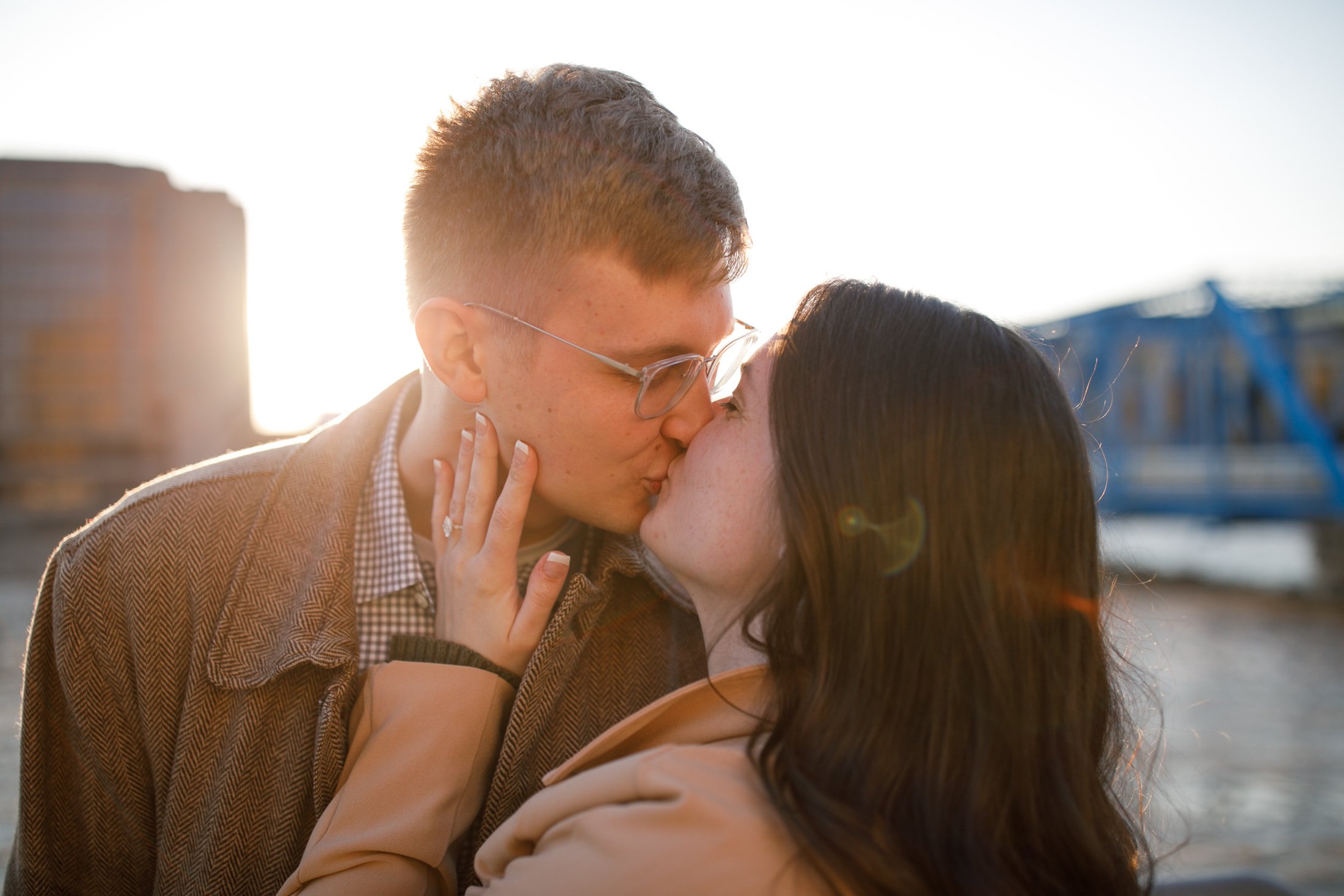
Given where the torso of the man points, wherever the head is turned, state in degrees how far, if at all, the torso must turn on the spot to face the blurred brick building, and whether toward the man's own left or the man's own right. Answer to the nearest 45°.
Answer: approximately 135° to the man's own left

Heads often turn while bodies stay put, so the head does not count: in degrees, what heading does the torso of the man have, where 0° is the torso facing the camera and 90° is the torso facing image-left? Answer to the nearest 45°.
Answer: approximately 315°

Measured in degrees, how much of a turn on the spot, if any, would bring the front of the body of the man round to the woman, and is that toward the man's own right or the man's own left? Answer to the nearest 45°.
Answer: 0° — they already face them

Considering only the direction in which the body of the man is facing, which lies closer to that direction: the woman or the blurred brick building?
the woman

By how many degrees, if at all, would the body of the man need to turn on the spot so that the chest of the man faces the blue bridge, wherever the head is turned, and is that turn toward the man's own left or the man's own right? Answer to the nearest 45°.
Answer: approximately 90° to the man's own left

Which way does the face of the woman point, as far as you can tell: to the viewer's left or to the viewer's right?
to the viewer's left
